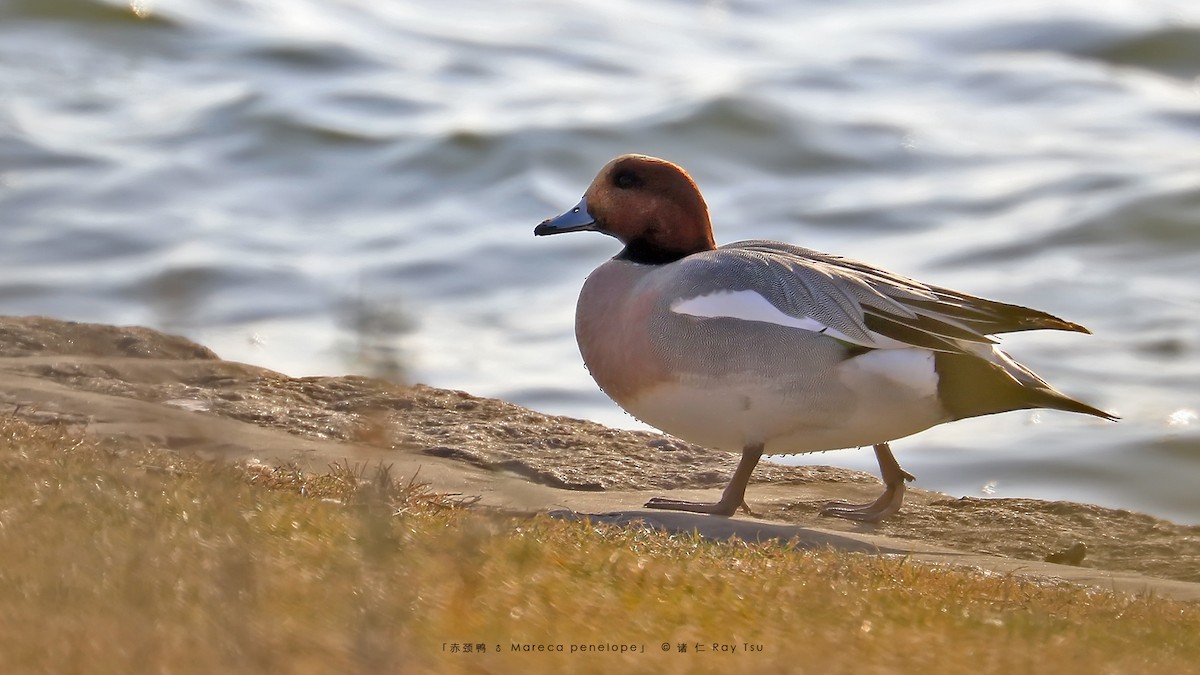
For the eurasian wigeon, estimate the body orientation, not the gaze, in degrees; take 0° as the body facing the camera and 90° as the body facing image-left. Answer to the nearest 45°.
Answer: approximately 90°
